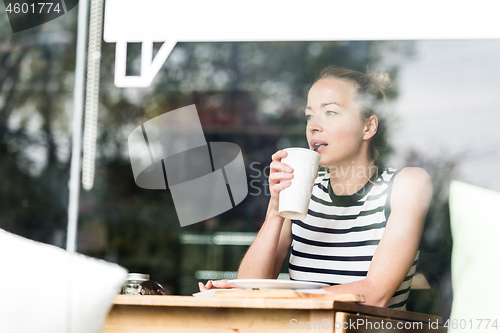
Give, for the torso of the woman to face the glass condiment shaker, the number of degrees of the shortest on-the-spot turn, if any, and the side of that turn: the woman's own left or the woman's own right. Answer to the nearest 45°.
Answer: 0° — they already face it

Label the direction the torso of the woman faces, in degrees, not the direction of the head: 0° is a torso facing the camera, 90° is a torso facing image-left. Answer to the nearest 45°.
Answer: approximately 45°

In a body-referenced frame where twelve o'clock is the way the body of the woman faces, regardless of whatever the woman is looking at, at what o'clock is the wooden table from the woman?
The wooden table is roughly at 11 o'clock from the woman.
